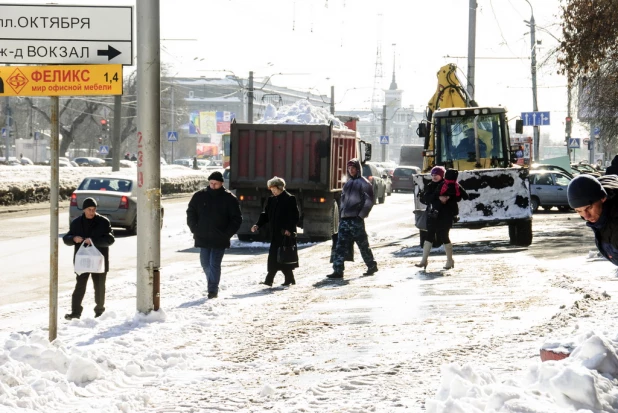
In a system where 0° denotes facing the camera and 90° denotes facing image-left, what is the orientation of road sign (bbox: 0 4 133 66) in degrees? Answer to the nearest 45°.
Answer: approximately 0°

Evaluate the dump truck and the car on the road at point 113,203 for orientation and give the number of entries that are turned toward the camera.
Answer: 0

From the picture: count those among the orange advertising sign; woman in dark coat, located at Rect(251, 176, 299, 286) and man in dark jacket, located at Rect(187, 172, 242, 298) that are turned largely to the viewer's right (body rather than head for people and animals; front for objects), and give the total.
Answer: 0

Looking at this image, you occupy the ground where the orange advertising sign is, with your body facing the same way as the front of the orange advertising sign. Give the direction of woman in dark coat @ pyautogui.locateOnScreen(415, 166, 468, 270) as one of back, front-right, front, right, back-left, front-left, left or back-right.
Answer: back-left

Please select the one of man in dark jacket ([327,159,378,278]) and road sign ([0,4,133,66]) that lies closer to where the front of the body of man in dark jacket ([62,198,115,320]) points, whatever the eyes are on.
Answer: the road sign

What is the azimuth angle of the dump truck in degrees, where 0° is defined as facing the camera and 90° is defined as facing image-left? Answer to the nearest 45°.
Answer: approximately 225°

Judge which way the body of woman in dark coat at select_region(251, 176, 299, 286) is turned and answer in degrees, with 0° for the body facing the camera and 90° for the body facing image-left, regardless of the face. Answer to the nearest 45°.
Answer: approximately 45°

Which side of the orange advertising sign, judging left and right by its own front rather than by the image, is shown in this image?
front

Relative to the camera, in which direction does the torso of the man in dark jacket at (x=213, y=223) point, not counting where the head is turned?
toward the camera

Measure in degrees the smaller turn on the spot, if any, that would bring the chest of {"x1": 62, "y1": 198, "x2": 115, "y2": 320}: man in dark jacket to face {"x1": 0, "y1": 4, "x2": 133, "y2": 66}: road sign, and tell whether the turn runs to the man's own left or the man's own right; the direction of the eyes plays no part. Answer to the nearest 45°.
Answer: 0° — they already face it

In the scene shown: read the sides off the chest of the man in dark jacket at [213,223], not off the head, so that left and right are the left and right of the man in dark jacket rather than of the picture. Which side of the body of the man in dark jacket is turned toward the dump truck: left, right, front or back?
back
